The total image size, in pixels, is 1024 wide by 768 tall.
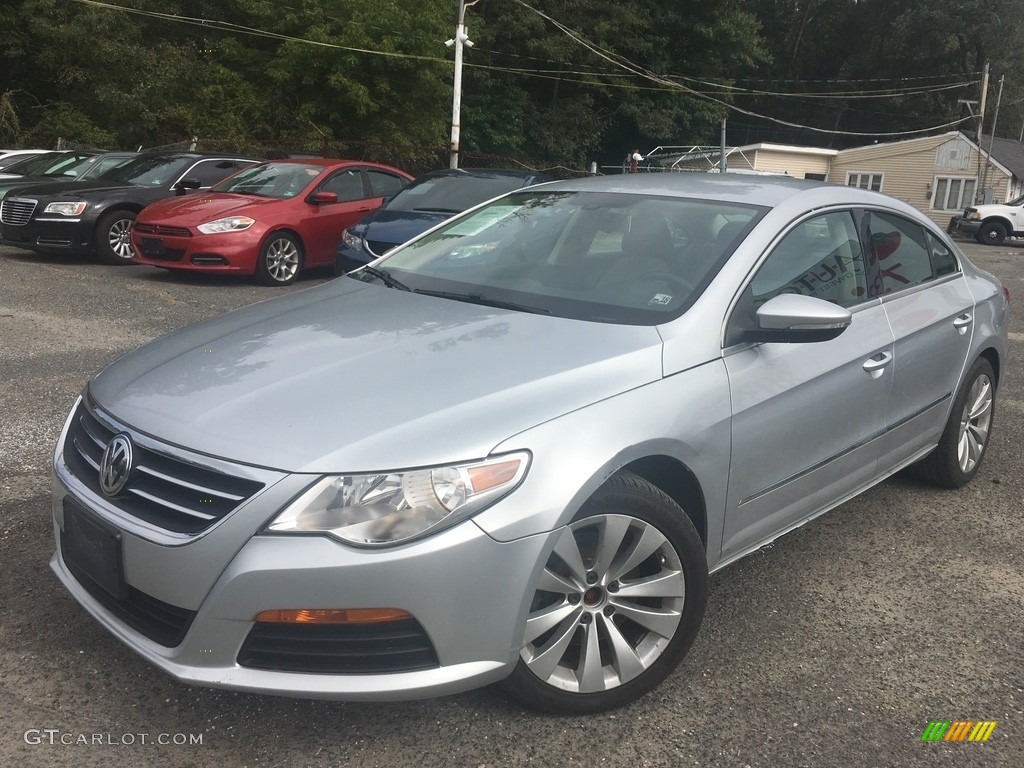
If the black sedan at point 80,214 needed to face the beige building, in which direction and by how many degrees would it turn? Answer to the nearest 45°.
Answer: approximately 180°

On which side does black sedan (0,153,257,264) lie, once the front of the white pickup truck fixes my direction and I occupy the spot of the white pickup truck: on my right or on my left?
on my left

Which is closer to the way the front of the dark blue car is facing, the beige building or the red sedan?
the red sedan

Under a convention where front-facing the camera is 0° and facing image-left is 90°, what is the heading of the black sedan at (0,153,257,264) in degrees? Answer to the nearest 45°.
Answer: approximately 45°

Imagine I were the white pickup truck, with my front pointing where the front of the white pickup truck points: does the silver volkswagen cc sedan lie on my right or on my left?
on my left

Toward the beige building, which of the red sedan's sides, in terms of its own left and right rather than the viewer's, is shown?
back

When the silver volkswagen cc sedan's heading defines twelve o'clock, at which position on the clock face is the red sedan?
The red sedan is roughly at 4 o'clock from the silver volkswagen cc sedan.

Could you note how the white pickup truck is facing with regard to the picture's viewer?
facing to the left of the viewer

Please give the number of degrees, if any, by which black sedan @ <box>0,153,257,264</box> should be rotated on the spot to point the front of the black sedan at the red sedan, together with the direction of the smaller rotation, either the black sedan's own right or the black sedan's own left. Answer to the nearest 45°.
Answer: approximately 90° to the black sedan's own left

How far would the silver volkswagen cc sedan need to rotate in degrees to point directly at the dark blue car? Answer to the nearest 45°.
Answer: approximately 135° to its right
